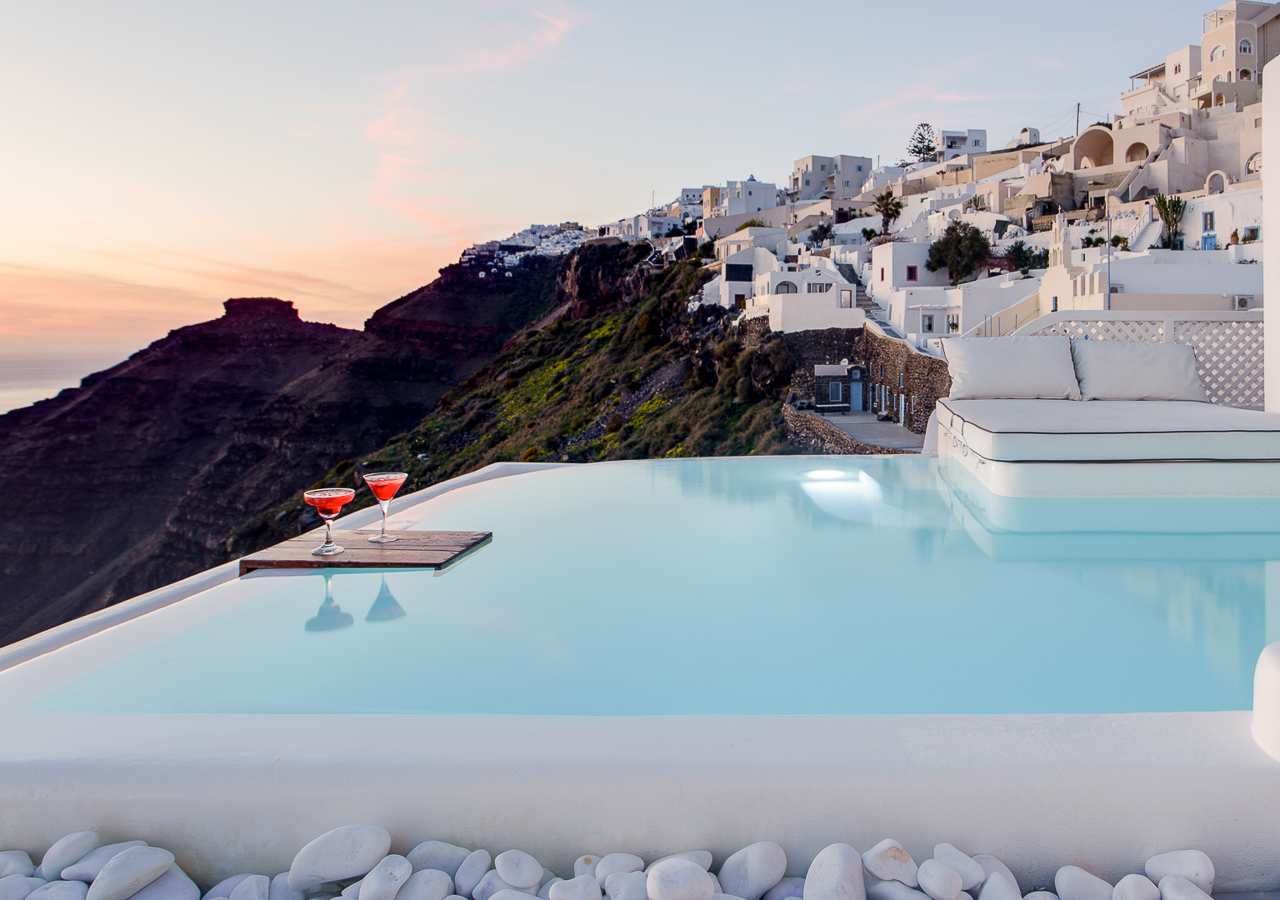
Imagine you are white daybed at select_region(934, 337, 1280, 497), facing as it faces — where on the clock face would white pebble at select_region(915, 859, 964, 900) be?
The white pebble is roughly at 12 o'clock from the white daybed.

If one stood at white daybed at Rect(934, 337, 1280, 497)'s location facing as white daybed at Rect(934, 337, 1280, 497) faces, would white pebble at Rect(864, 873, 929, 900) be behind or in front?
in front

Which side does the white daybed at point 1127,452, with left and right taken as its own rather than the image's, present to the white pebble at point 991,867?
front

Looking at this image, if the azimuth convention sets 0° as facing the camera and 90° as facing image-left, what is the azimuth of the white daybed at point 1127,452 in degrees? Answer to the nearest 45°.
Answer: approximately 0°

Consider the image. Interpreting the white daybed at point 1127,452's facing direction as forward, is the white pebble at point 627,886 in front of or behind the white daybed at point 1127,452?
in front

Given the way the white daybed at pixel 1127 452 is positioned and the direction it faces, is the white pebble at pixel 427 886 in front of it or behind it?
in front

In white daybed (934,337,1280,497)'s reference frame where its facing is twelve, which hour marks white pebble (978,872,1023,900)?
The white pebble is roughly at 12 o'clock from the white daybed.

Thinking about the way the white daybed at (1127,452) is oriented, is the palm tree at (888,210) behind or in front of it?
behind
